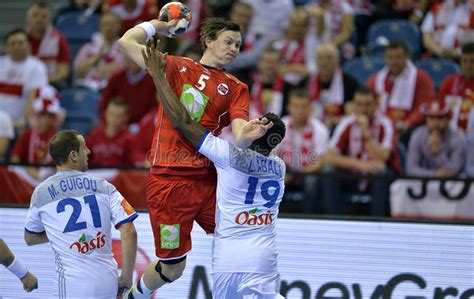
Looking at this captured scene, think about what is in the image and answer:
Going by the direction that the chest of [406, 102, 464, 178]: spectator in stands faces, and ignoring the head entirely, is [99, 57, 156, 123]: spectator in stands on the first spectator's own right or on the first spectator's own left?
on the first spectator's own right

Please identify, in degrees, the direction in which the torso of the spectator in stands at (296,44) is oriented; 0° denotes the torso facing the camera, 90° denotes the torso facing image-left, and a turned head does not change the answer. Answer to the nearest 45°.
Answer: approximately 0°

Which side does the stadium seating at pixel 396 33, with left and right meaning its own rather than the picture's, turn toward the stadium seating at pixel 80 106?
right

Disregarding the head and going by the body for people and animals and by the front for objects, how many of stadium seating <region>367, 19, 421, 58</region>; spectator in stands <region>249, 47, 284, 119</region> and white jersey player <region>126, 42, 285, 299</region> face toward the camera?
2

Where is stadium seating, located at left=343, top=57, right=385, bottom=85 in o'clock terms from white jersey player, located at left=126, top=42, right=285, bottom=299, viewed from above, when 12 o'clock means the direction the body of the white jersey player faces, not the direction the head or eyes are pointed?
The stadium seating is roughly at 2 o'clock from the white jersey player.

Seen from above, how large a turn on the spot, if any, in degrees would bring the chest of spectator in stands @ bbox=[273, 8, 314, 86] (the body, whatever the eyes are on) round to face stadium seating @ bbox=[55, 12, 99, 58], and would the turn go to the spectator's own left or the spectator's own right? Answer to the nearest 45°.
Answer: approximately 90° to the spectator's own right
